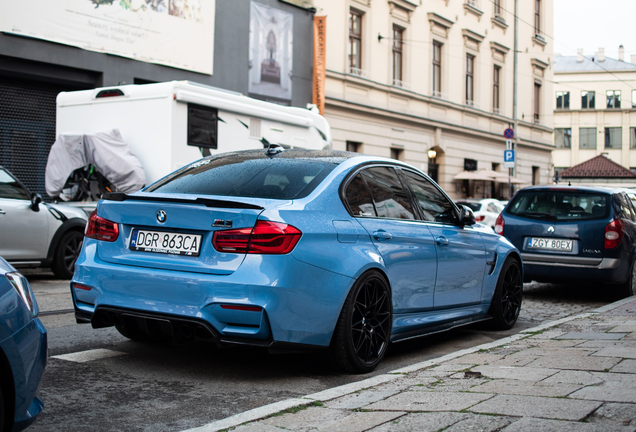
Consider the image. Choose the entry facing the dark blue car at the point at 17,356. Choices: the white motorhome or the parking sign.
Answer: the parking sign

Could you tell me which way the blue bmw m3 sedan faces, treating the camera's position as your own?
facing away from the viewer and to the right of the viewer

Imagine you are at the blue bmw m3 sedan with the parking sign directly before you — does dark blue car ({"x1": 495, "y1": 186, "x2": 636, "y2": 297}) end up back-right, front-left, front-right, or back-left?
front-right

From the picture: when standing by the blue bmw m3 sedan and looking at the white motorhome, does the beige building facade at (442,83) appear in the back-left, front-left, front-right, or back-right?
front-right

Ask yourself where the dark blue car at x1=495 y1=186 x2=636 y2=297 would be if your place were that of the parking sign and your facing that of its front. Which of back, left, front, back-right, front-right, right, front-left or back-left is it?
front

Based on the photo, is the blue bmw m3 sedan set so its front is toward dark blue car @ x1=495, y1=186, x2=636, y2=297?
yes

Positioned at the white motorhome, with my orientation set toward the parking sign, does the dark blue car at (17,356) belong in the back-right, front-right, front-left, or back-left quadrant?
back-right

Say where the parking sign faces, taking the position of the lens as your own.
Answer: facing the viewer

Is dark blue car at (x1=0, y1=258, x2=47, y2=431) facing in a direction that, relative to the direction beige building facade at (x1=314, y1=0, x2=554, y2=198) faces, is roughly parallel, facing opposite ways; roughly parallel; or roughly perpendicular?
roughly perpendicular

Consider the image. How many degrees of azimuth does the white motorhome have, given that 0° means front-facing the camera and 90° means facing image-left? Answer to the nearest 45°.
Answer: approximately 225°

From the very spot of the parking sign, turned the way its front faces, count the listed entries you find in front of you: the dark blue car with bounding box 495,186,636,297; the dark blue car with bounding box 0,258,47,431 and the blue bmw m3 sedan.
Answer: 3
